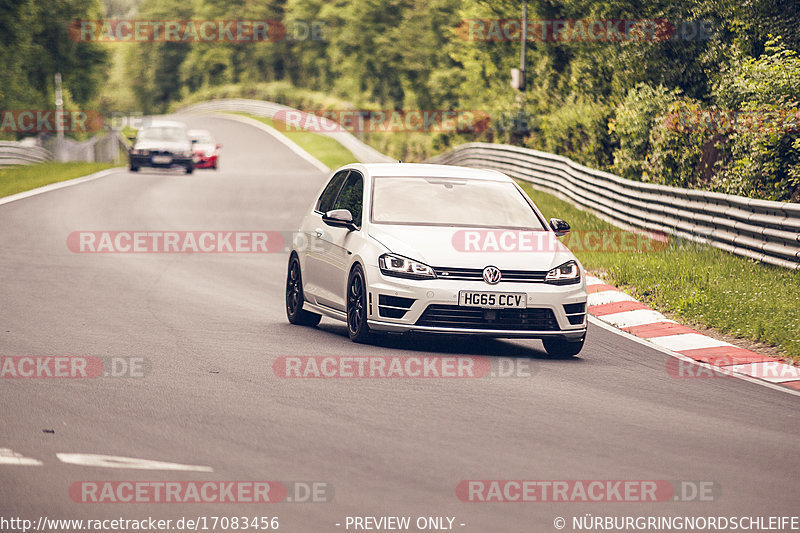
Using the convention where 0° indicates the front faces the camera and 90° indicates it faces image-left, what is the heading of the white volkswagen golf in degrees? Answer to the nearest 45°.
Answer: approximately 315°

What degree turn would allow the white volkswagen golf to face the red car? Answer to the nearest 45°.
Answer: approximately 135° to its left

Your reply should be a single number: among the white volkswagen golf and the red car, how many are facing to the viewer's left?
0

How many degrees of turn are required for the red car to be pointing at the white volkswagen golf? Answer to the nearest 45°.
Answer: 0° — it already faces it

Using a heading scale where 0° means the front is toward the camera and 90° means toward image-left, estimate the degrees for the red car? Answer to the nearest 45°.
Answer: approximately 0°

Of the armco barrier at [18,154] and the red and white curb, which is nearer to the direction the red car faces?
the red and white curb

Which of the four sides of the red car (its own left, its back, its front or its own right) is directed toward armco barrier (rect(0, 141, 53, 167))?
right

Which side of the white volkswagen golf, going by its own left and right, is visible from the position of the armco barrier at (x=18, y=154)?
back

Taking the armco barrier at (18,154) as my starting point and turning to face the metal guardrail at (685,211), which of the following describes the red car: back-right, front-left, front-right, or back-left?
front-left

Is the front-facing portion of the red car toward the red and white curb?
yes

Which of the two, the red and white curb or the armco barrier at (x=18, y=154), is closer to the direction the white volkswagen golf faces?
the red and white curb
